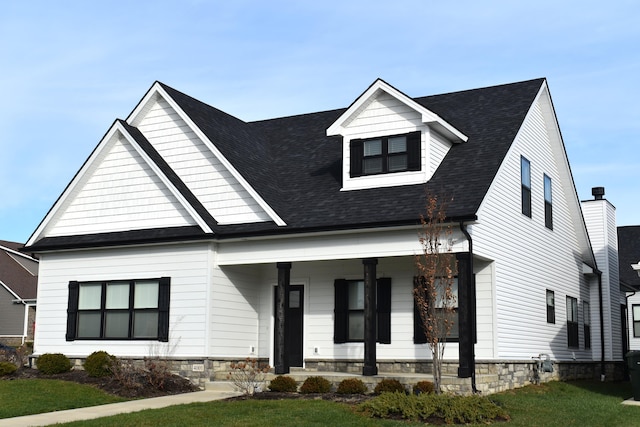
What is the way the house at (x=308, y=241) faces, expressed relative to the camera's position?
facing the viewer and to the left of the viewer

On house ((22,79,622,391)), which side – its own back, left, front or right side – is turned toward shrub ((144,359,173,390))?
front

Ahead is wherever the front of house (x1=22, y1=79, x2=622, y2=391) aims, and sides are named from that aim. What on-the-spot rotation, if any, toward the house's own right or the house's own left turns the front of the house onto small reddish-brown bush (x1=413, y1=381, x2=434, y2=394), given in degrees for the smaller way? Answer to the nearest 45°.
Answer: approximately 90° to the house's own left

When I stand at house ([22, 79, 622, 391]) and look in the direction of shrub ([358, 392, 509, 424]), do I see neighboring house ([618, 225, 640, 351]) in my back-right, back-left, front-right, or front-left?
back-left

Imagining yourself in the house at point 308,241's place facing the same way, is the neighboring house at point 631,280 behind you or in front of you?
behind

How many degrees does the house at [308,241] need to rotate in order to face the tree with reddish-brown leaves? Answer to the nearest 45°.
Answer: approximately 90° to its left
